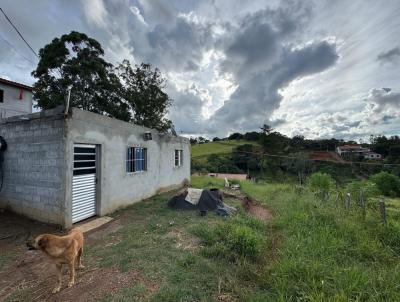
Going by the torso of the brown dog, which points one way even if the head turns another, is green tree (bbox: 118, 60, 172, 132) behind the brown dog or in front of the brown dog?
behind

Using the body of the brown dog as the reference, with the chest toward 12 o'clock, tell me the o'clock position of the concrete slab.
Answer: The concrete slab is roughly at 5 o'clock from the brown dog.

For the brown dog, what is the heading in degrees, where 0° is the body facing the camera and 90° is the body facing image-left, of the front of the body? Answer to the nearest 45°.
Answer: approximately 45°

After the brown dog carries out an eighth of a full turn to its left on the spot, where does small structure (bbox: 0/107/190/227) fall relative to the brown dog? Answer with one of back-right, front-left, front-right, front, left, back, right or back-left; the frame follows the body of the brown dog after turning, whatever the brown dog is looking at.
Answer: back
